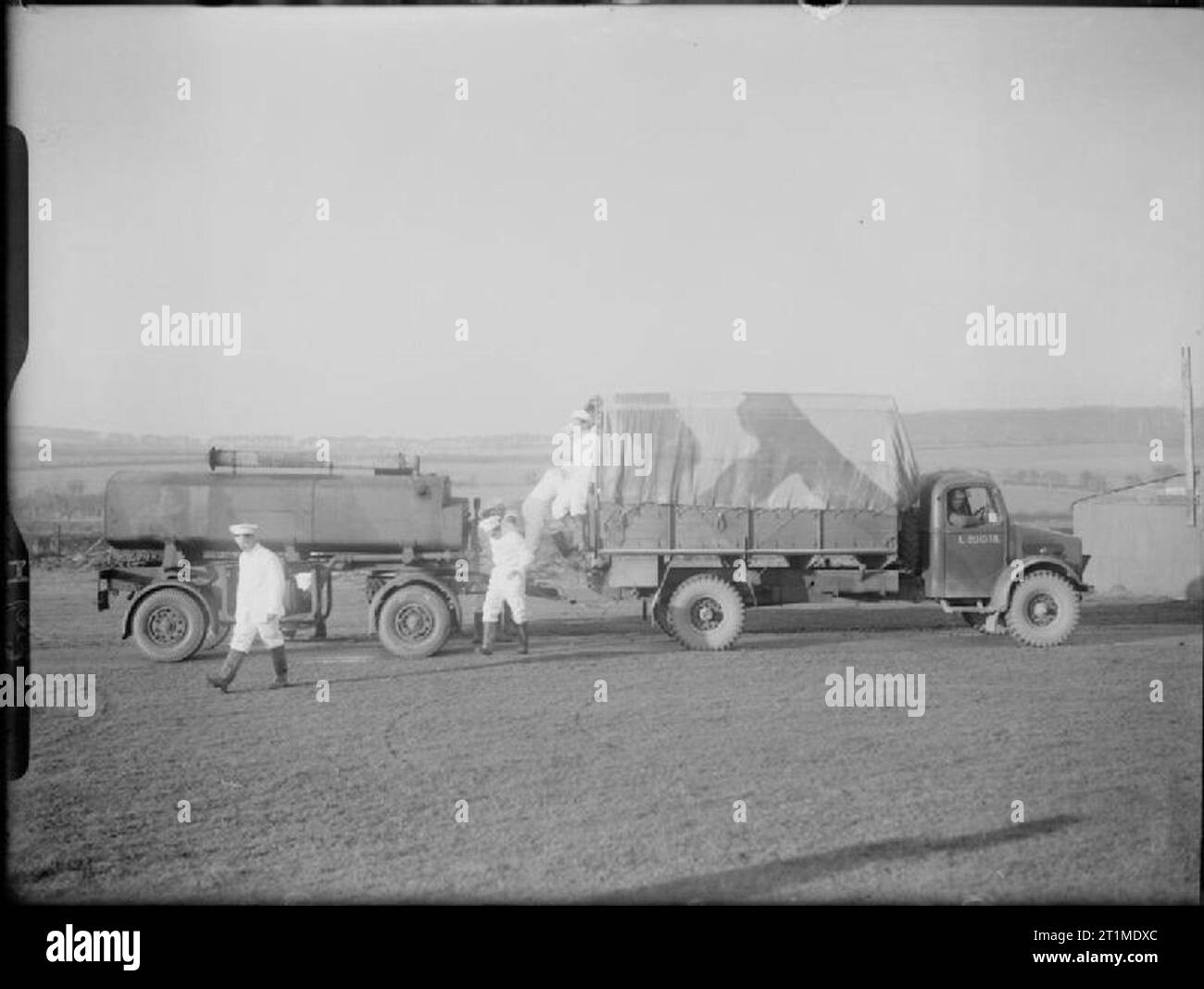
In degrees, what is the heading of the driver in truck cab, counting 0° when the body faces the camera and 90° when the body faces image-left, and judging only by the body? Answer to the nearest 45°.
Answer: approximately 270°

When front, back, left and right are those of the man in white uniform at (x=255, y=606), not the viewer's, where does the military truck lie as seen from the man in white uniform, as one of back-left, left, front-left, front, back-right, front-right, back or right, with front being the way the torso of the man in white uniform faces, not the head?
back-left

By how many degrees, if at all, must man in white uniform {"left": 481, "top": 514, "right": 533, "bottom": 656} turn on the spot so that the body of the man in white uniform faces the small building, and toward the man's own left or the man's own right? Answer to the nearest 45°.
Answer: approximately 90° to the man's own left

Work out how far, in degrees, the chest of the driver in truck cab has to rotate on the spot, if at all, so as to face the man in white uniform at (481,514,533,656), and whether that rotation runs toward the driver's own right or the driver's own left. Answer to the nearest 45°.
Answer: approximately 135° to the driver's own right

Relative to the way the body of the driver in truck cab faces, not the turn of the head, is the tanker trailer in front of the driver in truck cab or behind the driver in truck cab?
behind

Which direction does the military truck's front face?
to the viewer's right

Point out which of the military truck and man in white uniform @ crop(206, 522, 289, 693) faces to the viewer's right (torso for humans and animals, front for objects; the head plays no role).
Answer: the military truck

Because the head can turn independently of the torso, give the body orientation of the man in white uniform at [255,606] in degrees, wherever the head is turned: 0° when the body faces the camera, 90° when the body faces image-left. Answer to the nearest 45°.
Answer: approximately 45°

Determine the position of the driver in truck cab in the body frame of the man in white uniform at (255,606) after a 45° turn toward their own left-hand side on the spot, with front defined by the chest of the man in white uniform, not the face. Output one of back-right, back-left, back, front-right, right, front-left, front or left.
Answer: left

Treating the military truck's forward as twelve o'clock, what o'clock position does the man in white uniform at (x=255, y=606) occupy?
The man in white uniform is roughly at 5 o'clock from the military truck.
